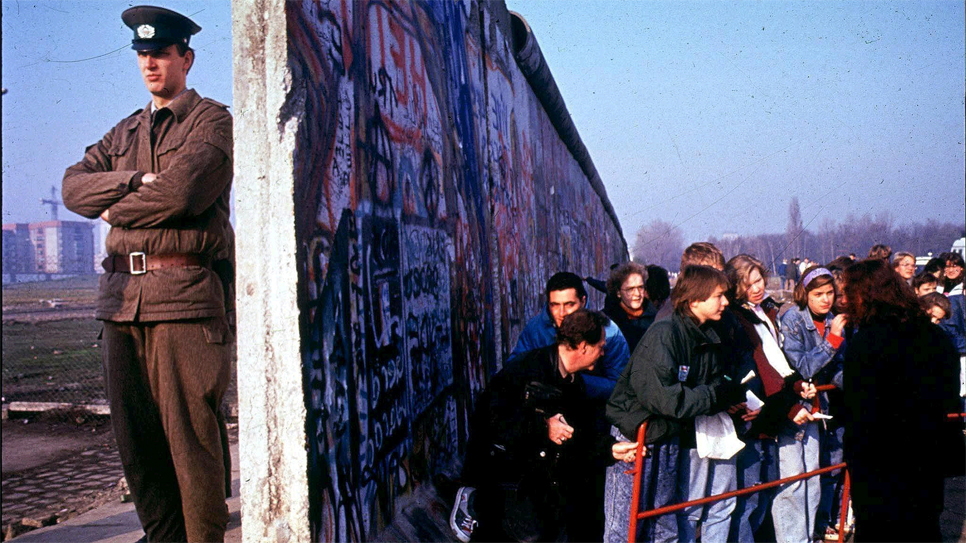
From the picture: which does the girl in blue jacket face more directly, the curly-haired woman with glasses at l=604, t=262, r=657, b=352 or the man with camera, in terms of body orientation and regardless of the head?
the man with camera

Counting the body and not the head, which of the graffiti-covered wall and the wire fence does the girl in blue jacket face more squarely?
the graffiti-covered wall

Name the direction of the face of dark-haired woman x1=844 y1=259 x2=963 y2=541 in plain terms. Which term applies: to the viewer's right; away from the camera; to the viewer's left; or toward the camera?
away from the camera

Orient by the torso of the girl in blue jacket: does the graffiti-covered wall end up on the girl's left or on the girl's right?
on the girl's right
